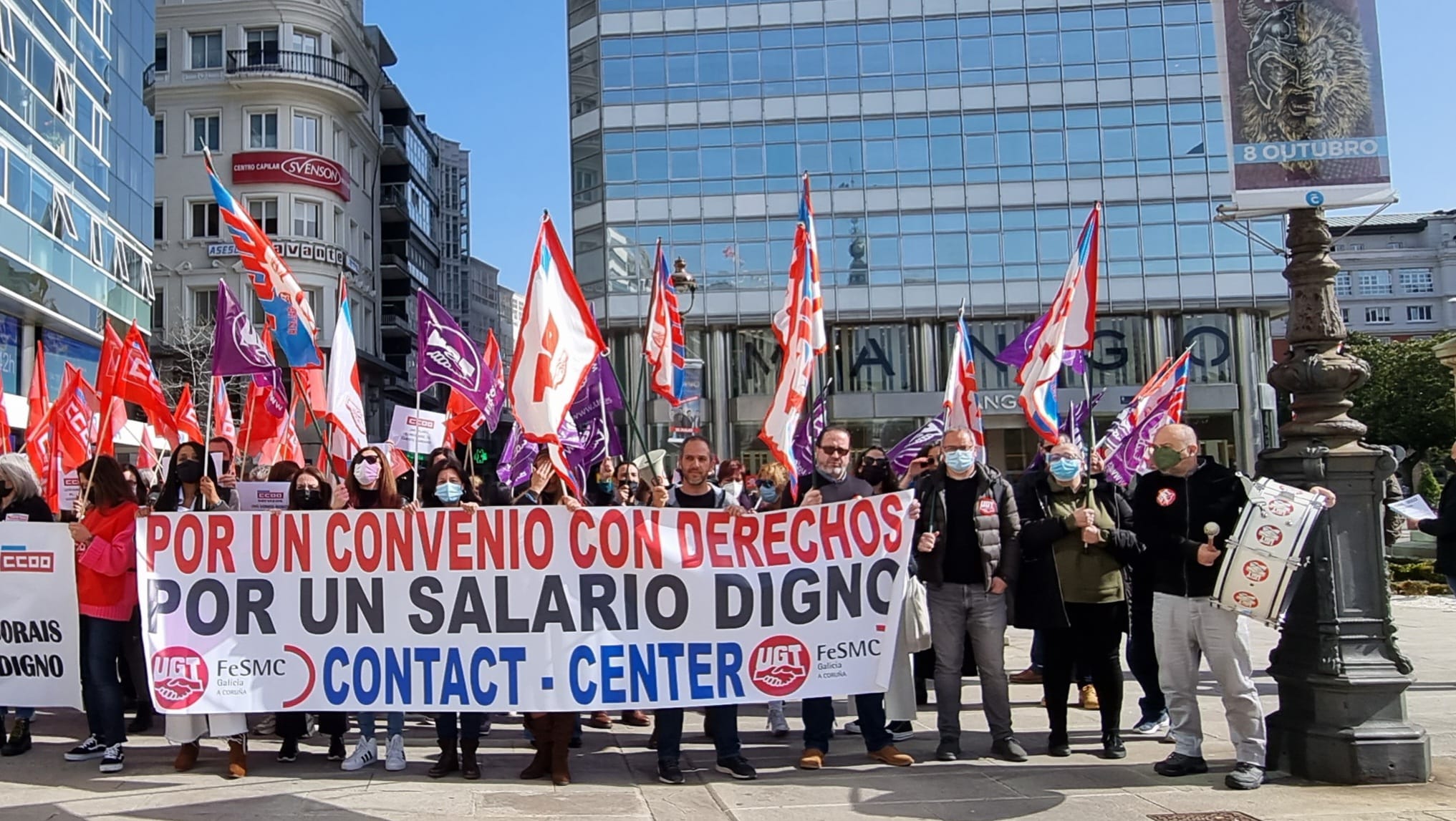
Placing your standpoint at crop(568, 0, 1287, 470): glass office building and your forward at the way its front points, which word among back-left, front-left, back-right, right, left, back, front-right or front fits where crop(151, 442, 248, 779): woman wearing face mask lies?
front

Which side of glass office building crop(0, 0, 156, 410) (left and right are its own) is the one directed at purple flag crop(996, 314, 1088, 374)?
front

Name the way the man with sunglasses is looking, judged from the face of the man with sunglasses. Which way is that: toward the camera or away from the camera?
toward the camera

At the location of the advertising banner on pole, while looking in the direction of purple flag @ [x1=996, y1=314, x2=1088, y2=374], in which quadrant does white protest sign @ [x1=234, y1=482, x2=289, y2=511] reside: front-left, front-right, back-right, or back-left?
front-left

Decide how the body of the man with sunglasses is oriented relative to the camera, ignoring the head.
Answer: toward the camera

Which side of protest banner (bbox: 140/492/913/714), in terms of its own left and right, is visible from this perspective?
front

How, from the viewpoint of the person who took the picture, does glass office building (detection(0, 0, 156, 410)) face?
facing the viewer and to the right of the viewer

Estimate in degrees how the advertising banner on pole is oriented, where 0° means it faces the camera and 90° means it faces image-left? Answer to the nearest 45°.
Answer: approximately 0°

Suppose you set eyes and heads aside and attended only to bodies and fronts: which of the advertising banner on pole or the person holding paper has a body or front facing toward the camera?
the advertising banner on pole

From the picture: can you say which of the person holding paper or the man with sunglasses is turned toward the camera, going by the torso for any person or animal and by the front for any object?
the man with sunglasses

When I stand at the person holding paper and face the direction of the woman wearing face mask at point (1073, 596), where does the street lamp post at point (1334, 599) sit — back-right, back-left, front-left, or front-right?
front-left

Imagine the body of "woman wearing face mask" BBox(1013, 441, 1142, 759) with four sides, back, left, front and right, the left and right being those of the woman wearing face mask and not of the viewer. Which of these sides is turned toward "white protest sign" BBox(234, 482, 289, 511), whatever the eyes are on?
right

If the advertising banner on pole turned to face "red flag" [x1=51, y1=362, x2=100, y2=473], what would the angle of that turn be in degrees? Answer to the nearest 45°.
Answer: approximately 90° to its right

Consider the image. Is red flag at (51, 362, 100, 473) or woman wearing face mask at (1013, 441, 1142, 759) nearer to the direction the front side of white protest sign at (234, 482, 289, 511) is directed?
the woman wearing face mask
